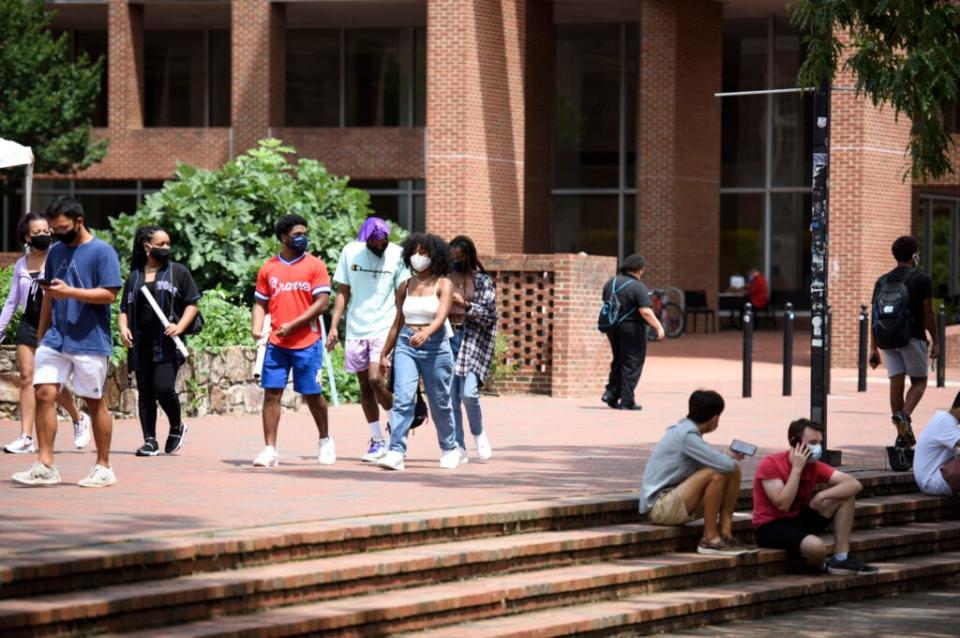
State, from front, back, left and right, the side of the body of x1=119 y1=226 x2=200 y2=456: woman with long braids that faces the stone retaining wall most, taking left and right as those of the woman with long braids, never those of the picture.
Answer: back

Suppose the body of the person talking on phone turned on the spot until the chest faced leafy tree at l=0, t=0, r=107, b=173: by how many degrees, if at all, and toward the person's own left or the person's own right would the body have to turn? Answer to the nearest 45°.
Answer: approximately 180°

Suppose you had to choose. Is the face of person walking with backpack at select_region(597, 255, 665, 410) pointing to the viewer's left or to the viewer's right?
to the viewer's right

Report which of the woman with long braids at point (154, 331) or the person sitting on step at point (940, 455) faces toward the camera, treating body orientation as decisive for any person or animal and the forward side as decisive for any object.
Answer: the woman with long braids

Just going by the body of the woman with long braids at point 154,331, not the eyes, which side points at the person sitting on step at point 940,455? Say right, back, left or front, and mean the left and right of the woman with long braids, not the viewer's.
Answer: left

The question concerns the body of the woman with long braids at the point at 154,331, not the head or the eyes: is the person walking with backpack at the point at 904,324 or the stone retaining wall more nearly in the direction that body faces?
the person walking with backpack

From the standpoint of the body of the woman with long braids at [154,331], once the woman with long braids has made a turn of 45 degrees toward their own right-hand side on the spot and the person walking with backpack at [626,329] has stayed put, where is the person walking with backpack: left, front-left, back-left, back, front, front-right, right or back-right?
back

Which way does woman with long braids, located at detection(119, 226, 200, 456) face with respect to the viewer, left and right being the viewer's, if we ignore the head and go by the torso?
facing the viewer

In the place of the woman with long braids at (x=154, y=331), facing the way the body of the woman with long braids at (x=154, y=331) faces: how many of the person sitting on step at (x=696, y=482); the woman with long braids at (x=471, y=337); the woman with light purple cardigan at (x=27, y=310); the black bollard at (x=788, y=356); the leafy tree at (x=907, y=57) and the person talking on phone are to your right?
1

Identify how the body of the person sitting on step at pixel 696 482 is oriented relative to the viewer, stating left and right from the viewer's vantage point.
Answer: facing to the right of the viewer

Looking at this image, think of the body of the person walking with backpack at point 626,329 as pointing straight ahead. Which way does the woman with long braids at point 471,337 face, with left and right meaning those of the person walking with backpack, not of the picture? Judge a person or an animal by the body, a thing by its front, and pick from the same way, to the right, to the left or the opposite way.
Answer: the opposite way

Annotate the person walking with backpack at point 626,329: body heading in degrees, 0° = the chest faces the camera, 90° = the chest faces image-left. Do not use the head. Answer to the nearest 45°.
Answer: approximately 225°
